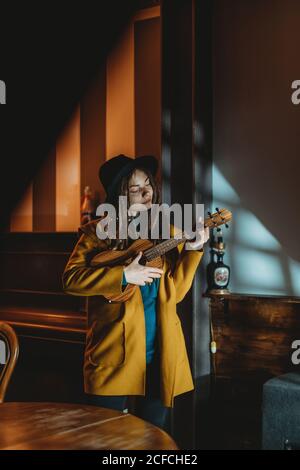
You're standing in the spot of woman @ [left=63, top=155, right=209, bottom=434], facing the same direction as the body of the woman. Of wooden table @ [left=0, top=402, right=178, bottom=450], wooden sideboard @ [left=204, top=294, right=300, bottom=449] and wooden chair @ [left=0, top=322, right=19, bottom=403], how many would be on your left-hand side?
1

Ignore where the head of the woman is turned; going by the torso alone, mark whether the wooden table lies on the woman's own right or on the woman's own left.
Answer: on the woman's own right

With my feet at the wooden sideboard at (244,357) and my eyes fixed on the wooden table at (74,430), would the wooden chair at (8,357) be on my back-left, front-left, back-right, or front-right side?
front-right

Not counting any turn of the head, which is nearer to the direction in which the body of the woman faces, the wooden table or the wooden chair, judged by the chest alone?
the wooden table

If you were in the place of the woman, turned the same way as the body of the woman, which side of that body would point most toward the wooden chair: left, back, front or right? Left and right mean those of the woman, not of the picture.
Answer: right

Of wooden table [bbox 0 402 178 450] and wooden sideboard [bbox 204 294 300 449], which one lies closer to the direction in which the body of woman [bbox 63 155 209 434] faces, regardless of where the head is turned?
the wooden table

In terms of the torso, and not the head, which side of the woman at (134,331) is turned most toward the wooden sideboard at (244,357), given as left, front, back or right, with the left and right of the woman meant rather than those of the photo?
left

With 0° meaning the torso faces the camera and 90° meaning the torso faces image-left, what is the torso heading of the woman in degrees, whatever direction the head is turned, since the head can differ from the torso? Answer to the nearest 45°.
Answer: approximately 315°
